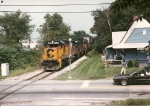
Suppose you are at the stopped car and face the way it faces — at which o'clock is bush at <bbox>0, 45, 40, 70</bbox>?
The bush is roughly at 1 o'clock from the stopped car.

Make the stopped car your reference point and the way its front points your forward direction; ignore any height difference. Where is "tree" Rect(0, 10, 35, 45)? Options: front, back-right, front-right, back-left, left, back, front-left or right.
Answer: front-right

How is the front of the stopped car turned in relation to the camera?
facing to the left of the viewer

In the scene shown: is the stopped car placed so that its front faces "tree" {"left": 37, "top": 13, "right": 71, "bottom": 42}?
no

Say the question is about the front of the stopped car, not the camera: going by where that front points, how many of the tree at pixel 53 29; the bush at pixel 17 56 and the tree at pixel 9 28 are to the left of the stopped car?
0
